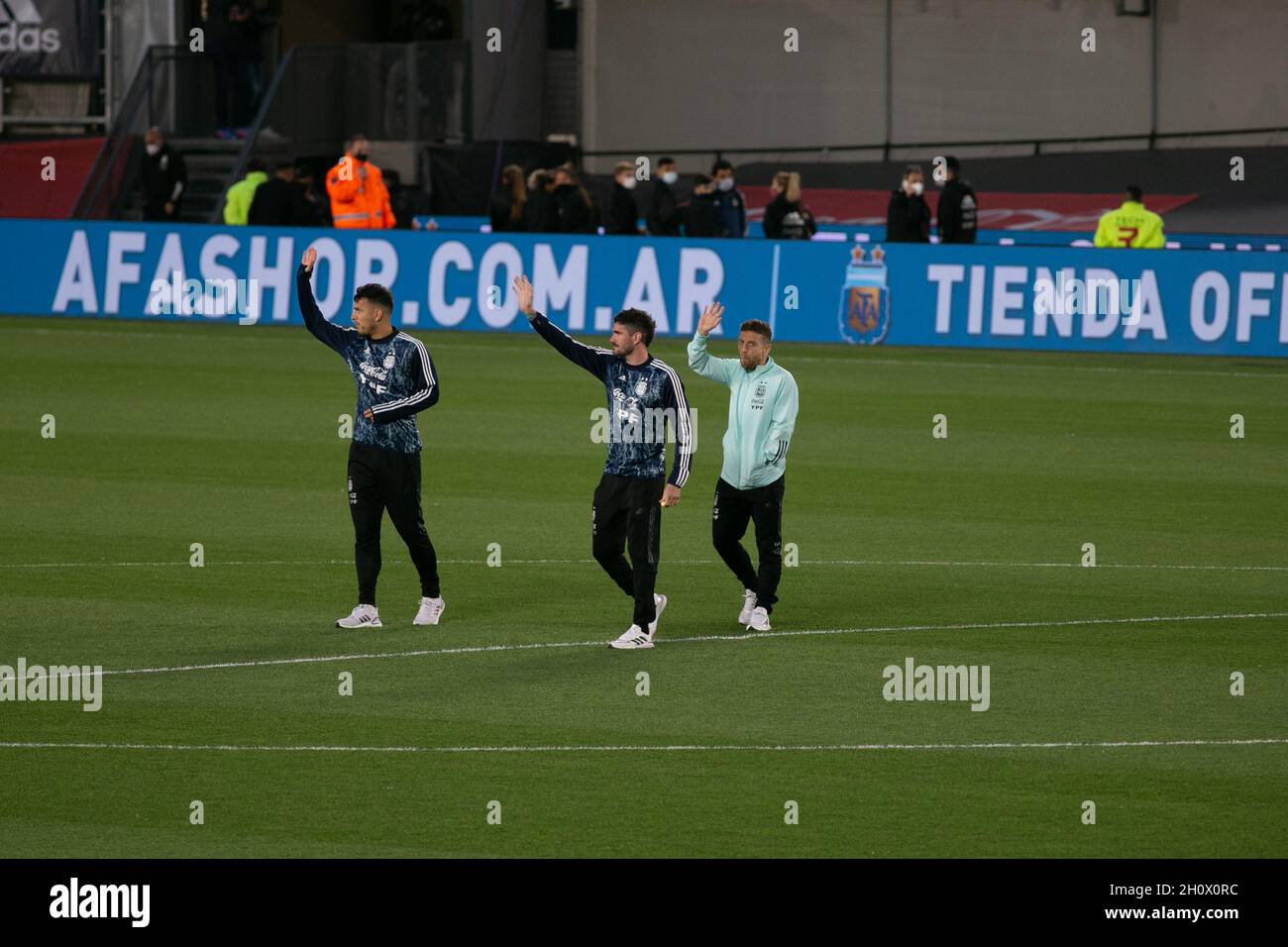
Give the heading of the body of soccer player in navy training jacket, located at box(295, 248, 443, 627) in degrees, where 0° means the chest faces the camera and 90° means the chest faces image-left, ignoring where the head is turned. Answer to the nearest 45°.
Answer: approximately 45°

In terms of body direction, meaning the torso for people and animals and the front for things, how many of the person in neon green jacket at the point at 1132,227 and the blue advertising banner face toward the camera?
1

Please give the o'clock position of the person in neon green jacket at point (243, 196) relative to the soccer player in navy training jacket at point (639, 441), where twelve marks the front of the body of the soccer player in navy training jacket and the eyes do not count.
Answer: The person in neon green jacket is roughly at 4 o'clock from the soccer player in navy training jacket.

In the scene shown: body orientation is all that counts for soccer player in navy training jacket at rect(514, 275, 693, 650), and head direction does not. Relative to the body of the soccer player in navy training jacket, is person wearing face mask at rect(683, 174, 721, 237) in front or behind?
behind

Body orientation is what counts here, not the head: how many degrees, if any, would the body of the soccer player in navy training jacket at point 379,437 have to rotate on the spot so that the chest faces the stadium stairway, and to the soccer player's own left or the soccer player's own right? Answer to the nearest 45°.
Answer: approximately 135° to the soccer player's own right

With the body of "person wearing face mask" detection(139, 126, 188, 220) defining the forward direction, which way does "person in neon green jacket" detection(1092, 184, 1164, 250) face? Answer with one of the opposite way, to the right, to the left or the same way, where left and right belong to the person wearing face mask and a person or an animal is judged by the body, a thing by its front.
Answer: the opposite way

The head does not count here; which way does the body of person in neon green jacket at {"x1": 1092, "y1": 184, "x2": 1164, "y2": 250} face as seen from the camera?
away from the camera

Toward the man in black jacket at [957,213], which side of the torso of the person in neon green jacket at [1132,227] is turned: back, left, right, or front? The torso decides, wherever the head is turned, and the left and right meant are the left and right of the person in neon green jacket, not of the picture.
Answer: left

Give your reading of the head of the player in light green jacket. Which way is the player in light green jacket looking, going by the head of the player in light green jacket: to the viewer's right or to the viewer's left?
to the viewer's left
